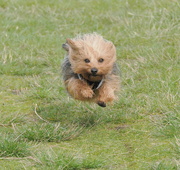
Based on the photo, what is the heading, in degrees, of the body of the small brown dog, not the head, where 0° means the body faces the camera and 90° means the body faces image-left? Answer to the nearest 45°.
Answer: approximately 0°
